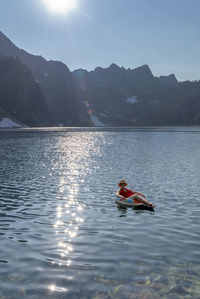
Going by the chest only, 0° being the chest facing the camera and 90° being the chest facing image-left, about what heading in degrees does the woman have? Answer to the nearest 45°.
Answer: approximately 315°
